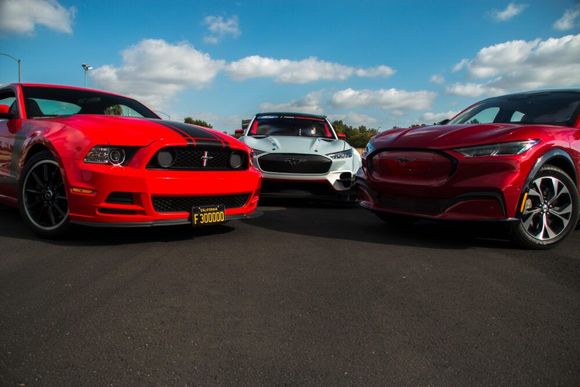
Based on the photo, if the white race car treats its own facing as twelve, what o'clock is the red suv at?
The red suv is roughly at 11 o'clock from the white race car.

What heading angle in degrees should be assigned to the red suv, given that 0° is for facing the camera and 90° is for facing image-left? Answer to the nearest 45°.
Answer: approximately 45°

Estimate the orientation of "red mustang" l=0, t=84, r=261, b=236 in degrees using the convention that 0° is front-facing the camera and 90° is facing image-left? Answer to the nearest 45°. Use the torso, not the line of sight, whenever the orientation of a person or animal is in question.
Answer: approximately 315°

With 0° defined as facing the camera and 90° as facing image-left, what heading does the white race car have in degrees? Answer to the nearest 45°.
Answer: approximately 0°

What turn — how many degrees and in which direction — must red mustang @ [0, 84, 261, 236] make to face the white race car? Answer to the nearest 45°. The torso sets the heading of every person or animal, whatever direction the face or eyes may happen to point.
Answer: approximately 90° to its left

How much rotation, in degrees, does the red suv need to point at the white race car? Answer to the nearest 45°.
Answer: approximately 90° to its right

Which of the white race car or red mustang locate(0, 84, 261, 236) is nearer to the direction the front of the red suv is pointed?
the red mustang

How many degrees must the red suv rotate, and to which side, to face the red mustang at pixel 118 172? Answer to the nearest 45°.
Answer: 0° — it already faces it
